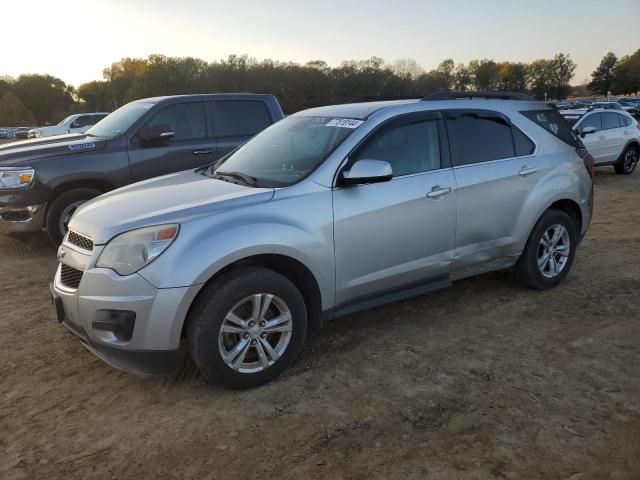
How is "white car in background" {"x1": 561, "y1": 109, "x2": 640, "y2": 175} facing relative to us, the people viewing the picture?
facing the viewer and to the left of the viewer

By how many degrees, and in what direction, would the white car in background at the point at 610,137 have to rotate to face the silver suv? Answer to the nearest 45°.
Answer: approximately 45° to its left

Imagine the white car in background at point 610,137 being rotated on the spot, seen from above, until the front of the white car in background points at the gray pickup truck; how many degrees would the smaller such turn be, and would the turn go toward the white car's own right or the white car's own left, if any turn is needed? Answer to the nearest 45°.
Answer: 0° — it already faces it

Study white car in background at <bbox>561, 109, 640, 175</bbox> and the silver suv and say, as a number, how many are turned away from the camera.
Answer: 0

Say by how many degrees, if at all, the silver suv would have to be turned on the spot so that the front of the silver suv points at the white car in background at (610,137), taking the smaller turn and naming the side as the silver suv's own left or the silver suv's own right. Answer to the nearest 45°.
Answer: approximately 180°

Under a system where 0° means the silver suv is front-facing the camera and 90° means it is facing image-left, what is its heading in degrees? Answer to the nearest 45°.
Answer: approximately 45°

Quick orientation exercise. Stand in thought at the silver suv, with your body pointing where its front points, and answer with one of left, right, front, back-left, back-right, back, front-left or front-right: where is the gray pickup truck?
right
